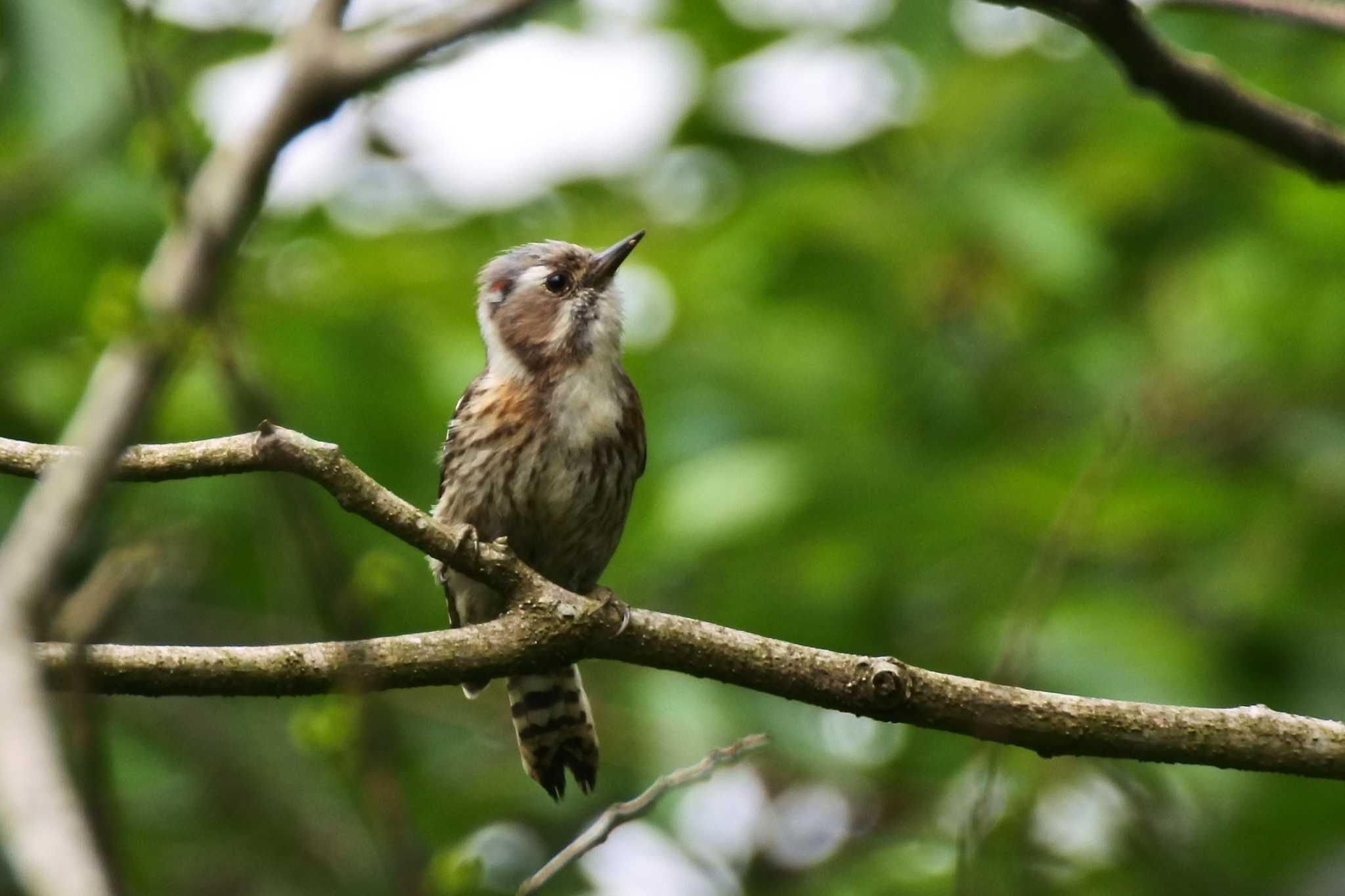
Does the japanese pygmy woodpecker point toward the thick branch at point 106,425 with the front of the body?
no

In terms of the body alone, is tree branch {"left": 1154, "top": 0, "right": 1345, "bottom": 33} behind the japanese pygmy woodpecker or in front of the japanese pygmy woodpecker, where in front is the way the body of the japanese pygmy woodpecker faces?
in front

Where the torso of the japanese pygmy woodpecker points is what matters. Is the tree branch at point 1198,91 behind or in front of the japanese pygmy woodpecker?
in front

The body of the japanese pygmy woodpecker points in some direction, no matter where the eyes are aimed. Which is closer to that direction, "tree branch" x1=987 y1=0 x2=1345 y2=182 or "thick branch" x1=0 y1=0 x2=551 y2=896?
the tree branch
